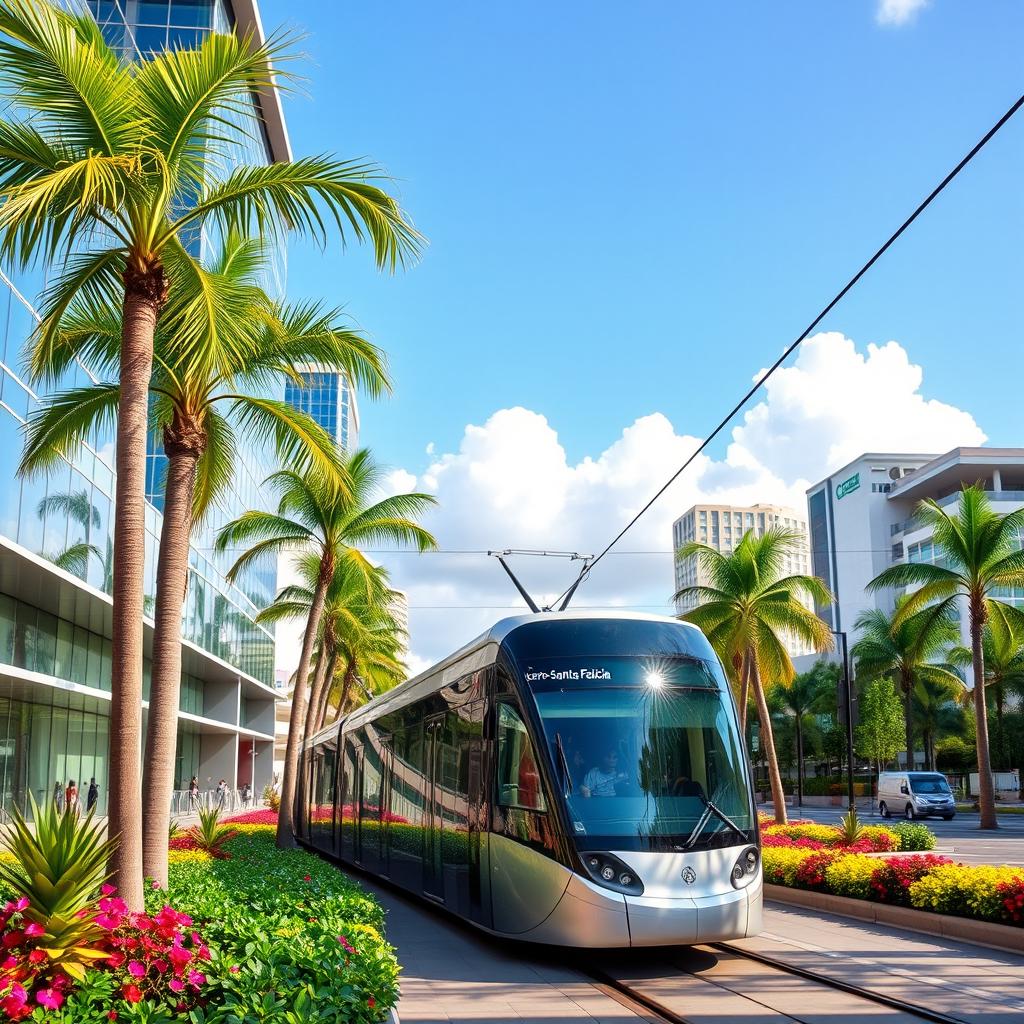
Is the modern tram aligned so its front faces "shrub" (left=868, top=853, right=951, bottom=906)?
no

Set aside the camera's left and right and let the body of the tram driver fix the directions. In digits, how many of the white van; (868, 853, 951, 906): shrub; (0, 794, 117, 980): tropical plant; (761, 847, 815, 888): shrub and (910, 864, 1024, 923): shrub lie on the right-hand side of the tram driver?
1

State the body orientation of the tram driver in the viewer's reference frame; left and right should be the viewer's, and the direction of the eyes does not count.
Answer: facing the viewer and to the right of the viewer

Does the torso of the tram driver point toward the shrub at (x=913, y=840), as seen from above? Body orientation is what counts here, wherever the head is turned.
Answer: no

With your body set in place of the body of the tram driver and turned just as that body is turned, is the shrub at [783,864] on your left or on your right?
on your left

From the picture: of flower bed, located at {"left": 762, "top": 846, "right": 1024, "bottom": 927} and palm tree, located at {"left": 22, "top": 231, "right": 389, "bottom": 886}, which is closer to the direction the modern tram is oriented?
the flower bed

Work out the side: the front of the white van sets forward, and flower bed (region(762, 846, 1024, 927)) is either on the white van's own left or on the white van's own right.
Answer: on the white van's own right

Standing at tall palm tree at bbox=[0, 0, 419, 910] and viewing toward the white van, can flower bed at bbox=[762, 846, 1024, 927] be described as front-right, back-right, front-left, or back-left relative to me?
front-right

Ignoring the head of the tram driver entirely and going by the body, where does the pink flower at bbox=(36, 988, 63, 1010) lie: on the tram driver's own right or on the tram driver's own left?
on the tram driver's own right

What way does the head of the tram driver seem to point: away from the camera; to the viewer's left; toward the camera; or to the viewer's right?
toward the camera

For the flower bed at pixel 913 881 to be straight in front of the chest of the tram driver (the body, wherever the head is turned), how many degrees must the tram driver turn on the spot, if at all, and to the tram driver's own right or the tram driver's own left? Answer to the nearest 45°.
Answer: approximately 90° to the tram driver's own left

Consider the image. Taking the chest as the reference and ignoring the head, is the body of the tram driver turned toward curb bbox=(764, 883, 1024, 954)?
no

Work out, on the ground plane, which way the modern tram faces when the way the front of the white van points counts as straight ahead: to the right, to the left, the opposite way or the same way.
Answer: the same way
